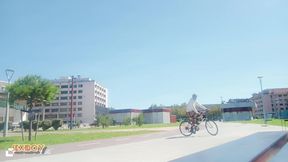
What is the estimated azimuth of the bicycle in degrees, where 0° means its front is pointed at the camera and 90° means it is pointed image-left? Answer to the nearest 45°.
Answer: approximately 270°

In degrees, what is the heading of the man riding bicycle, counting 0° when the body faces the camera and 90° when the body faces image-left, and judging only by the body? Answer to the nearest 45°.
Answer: approximately 270°

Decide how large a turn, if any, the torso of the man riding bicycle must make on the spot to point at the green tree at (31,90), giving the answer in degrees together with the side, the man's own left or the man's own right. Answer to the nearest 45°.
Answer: approximately 180°

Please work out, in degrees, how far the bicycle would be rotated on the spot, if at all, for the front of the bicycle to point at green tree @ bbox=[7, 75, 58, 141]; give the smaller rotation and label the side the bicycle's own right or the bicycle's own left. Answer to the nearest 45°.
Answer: approximately 180°
